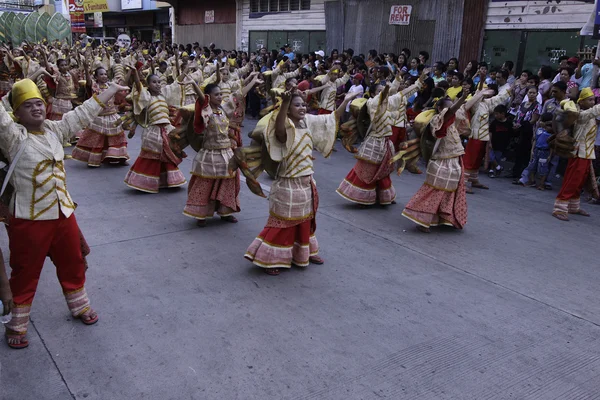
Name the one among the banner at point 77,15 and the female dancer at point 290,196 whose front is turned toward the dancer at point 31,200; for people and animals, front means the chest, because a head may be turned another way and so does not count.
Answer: the banner

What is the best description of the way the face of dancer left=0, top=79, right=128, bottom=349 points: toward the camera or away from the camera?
toward the camera

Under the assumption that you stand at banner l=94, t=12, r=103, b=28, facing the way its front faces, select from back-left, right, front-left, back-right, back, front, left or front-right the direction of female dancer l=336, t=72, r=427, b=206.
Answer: front

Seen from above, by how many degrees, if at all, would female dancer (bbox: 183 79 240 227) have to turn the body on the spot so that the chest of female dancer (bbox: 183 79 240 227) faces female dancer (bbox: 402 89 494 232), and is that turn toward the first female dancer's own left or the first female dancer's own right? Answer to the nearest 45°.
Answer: approximately 45° to the first female dancer's own left

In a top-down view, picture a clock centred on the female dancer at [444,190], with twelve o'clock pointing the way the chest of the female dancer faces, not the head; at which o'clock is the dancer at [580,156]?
The dancer is roughly at 9 o'clock from the female dancer.

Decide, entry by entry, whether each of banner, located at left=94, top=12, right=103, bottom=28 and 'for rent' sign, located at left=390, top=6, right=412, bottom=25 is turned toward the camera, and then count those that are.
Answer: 2

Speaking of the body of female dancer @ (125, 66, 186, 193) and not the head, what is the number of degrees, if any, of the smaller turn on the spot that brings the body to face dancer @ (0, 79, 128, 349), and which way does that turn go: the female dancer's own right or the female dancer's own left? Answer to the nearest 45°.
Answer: approximately 45° to the female dancer's own right

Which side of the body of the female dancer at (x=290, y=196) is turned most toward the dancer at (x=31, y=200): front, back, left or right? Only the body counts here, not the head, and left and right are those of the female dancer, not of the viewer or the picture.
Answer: right

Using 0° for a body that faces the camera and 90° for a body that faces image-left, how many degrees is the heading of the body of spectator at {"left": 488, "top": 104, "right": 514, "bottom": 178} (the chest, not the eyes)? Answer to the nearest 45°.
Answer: approximately 45°

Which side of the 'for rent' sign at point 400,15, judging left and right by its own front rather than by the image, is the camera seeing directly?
front

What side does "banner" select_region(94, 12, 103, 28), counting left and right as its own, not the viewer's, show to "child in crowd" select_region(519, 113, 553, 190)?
front

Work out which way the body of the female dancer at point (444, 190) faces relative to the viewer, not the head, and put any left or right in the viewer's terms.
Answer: facing the viewer and to the right of the viewer

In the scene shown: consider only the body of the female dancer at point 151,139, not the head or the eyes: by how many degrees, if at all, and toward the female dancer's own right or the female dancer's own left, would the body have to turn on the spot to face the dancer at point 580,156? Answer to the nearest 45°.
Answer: approximately 45° to the female dancer's own left

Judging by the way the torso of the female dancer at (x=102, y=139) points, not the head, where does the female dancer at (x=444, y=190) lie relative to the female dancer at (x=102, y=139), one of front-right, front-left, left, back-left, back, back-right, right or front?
front

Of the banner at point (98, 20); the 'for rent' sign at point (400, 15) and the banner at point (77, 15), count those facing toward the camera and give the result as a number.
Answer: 3

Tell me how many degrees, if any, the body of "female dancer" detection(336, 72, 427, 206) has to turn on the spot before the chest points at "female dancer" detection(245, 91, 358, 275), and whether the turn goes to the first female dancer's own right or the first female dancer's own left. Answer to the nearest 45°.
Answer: approximately 45° to the first female dancer's own right

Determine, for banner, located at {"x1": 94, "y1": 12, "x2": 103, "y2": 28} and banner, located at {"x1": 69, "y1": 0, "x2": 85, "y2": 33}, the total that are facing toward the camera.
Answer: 2

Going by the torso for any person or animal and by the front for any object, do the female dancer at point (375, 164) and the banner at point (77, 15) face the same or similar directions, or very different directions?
same or similar directions

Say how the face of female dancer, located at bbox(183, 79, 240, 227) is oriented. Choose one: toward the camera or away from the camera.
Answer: toward the camera
